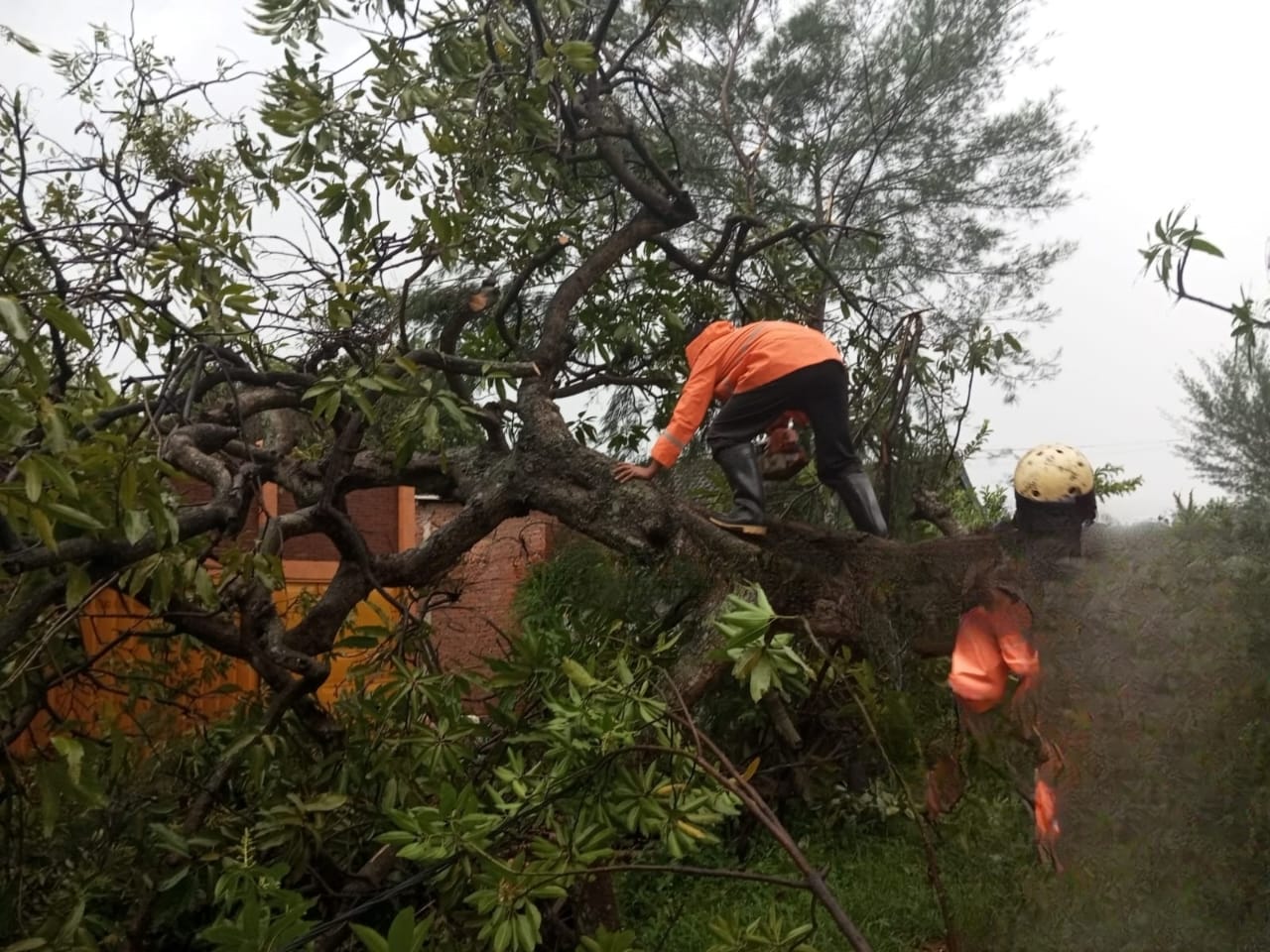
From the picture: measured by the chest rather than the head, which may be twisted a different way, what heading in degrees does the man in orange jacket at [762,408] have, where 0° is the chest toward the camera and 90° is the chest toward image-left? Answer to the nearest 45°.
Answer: approximately 90°
